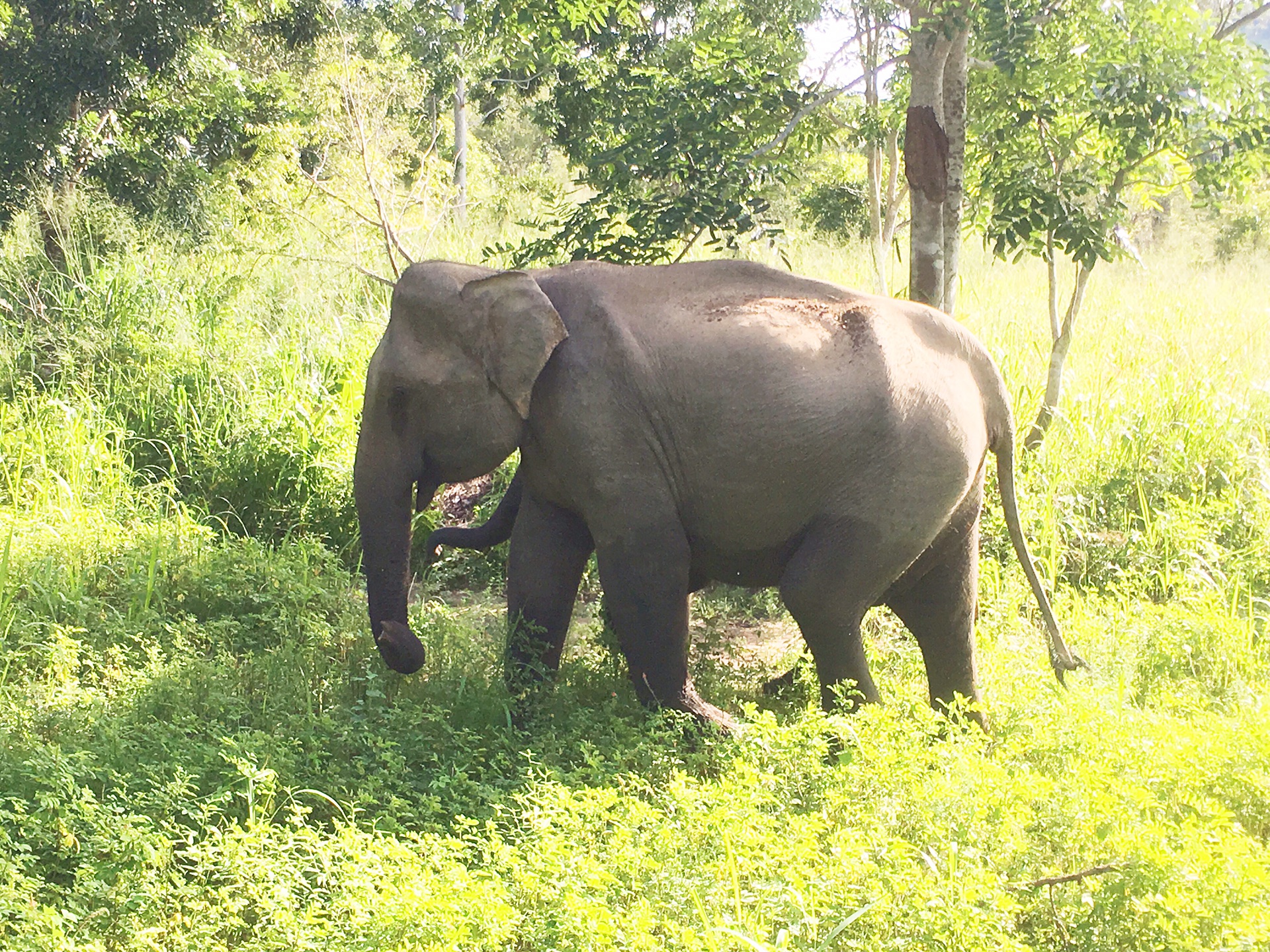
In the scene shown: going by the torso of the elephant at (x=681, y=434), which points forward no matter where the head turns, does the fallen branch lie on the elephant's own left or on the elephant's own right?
on the elephant's own left

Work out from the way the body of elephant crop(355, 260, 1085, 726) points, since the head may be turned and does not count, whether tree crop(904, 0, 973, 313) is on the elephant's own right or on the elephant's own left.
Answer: on the elephant's own right

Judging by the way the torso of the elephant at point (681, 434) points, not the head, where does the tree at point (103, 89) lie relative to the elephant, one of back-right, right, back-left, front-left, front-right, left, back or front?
front-right

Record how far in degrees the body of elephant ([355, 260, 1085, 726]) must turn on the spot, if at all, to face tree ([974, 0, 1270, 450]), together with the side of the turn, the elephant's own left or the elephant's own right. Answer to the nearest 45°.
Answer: approximately 135° to the elephant's own right

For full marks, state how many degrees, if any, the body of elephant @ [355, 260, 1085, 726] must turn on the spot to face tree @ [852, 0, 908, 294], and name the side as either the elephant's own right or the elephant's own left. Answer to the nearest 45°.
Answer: approximately 90° to the elephant's own right

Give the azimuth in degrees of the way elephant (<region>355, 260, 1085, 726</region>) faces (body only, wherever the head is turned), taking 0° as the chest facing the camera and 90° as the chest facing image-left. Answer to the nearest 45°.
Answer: approximately 90°
